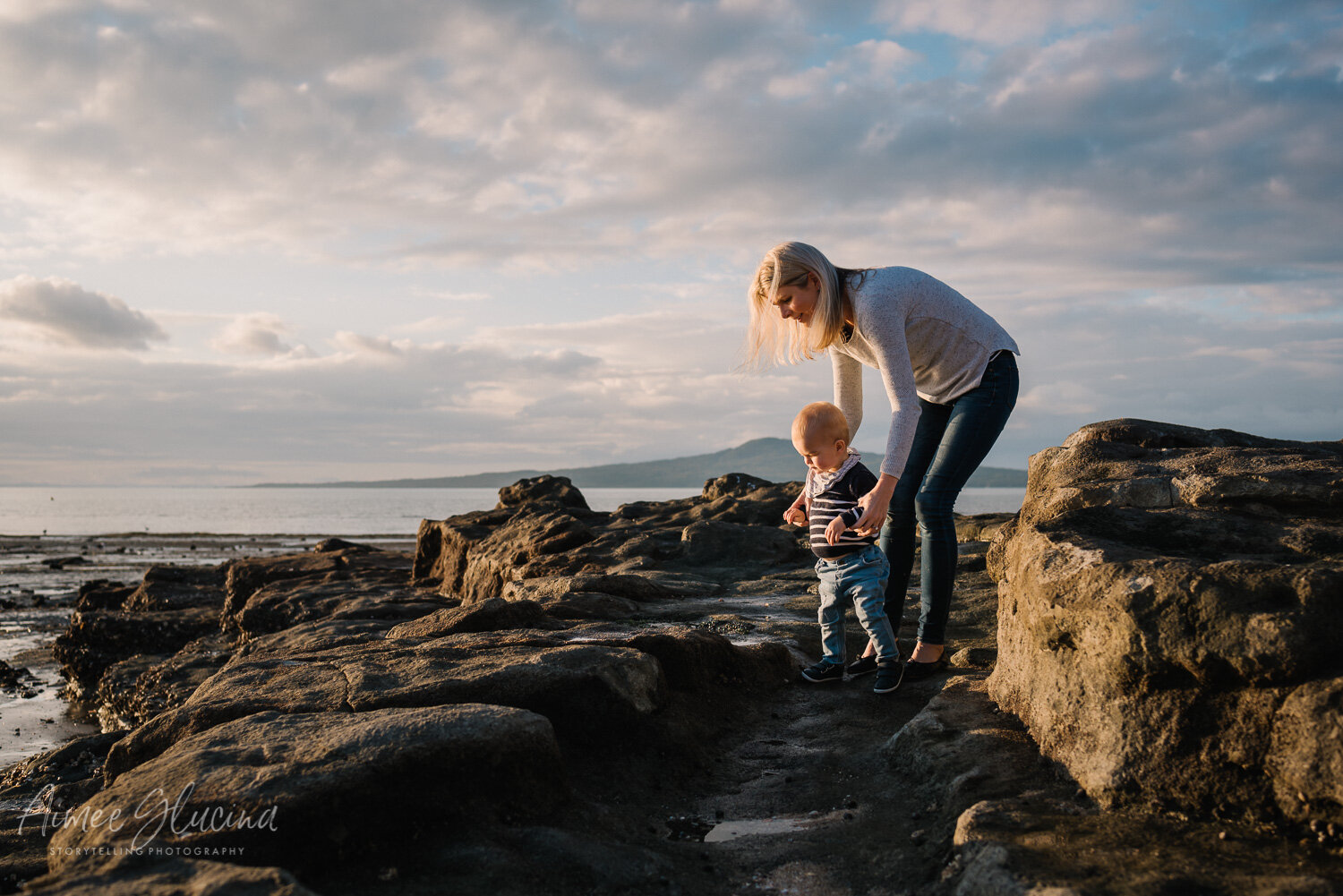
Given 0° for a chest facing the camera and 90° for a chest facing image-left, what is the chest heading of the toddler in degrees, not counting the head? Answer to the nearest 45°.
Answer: approximately 45°

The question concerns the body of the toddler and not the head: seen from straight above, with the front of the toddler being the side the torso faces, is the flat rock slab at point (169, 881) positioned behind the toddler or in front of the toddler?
in front

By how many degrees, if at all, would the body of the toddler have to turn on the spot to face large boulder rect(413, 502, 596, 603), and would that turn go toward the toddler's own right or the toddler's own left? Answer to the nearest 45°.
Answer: approximately 90° to the toddler's own right

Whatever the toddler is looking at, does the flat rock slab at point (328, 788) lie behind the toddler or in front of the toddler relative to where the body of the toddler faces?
in front

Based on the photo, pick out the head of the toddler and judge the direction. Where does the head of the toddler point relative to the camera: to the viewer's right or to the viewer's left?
to the viewer's left

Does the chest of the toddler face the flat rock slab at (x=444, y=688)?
yes
